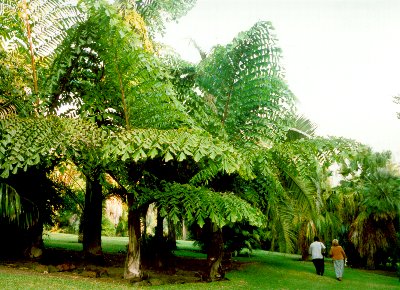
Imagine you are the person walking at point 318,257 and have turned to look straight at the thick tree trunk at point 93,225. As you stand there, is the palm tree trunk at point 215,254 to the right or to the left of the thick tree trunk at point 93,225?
left

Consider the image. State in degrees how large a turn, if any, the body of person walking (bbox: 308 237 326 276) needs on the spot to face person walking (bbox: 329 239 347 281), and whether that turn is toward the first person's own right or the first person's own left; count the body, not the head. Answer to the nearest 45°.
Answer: approximately 135° to the first person's own right

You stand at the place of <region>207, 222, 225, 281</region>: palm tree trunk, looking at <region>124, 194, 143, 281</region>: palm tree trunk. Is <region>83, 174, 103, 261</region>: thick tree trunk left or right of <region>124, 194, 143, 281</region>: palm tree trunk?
right

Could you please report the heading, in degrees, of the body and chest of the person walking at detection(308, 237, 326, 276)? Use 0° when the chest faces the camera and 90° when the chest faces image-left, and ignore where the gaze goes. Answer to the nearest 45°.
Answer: approximately 180°

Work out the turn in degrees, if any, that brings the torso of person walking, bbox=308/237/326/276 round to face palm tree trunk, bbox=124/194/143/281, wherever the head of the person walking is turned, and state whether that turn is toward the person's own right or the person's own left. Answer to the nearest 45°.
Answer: approximately 135° to the person's own left

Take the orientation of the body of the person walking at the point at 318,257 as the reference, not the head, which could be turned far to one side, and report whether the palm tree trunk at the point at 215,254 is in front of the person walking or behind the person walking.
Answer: behind
